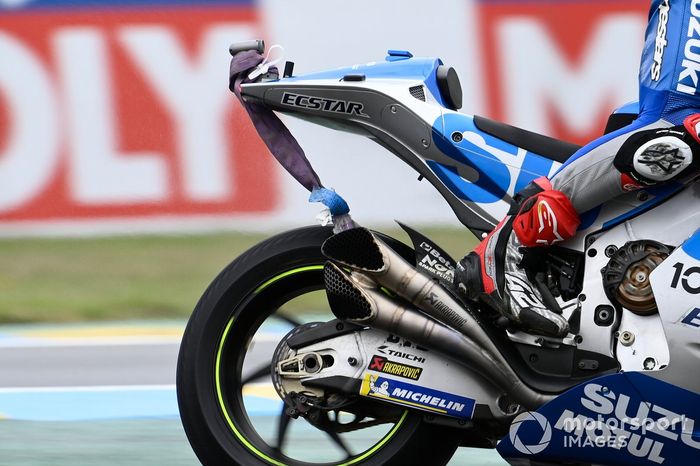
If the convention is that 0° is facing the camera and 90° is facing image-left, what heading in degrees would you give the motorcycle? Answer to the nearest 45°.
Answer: approximately 270°
